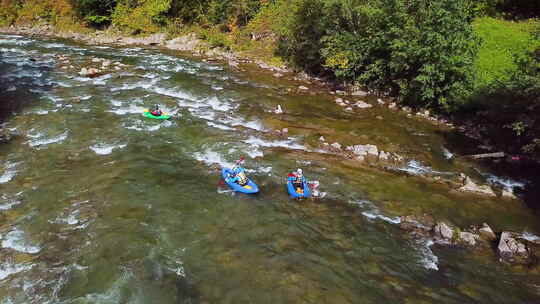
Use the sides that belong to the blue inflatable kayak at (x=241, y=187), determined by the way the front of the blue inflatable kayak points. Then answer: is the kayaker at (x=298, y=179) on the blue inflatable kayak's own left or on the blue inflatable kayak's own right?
on the blue inflatable kayak's own left

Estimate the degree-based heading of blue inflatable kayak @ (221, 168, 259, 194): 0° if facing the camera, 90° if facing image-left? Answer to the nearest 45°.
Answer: approximately 315°

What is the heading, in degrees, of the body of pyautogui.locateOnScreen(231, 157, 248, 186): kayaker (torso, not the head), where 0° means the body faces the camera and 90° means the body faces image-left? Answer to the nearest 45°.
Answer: approximately 315°

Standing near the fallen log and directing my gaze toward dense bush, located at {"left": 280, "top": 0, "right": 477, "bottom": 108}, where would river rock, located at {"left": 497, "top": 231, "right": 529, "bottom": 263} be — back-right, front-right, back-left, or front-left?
back-left

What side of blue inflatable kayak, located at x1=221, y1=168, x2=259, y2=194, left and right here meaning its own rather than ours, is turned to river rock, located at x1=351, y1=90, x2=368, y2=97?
left

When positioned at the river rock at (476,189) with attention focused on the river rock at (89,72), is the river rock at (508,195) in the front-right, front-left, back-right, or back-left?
back-right

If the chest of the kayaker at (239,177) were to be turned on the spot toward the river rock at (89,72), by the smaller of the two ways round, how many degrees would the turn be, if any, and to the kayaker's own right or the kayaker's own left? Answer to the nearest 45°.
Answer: approximately 180°

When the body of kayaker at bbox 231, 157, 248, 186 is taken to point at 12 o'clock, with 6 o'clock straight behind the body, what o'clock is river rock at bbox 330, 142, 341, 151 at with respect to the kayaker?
The river rock is roughly at 9 o'clock from the kayaker.

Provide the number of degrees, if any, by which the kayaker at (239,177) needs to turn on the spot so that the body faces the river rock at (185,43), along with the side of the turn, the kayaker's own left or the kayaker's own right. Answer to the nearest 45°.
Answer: approximately 135° to the kayaker's own left

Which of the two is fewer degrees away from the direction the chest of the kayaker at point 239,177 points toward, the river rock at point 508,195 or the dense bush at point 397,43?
the river rock

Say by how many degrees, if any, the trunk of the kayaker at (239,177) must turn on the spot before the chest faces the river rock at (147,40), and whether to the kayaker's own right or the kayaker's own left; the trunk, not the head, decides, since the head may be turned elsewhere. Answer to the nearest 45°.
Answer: approximately 135° to the kayaker's own left
